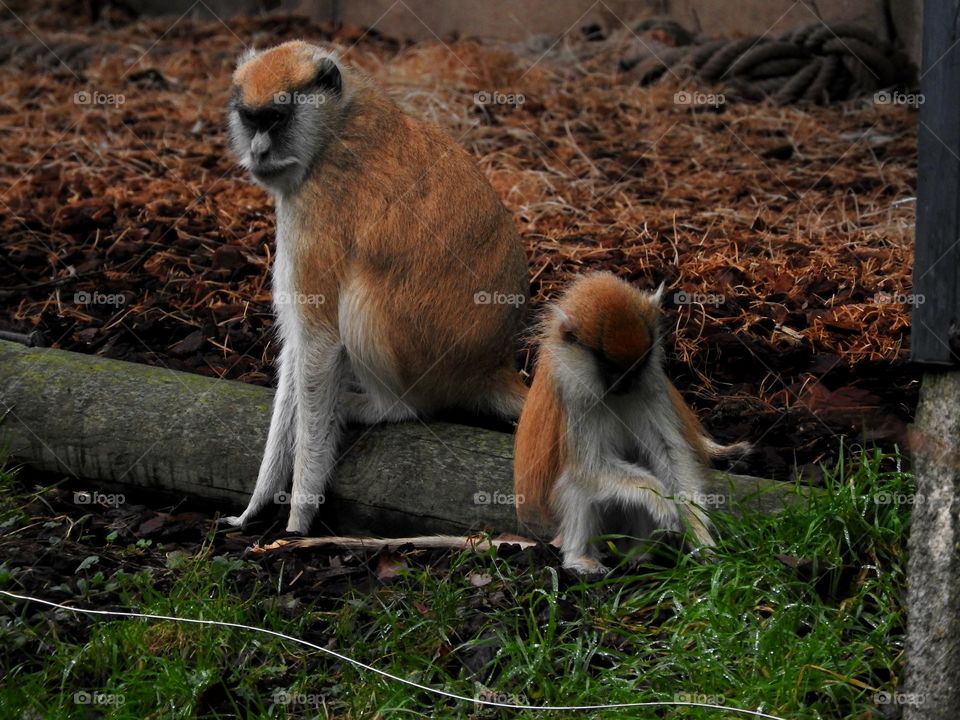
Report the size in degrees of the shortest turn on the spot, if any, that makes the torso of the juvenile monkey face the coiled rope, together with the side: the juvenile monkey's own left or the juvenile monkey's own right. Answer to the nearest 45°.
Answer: approximately 135° to the juvenile monkey's own left

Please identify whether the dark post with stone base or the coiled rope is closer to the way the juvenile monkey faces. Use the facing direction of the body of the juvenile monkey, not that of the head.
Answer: the dark post with stone base

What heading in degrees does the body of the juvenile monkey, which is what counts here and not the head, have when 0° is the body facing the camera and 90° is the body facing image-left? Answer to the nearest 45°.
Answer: approximately 315°

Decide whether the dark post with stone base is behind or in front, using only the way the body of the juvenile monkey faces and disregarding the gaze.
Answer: in front

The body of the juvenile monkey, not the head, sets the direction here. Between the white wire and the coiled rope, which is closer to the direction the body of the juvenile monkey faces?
the white wire
